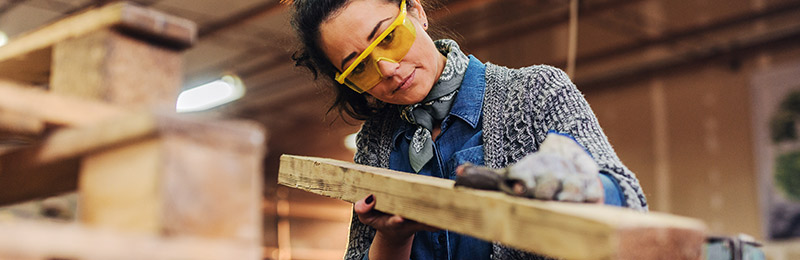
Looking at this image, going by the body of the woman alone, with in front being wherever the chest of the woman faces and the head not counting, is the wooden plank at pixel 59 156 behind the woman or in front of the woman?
in front

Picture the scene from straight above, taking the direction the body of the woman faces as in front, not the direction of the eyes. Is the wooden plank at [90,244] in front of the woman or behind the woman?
in front

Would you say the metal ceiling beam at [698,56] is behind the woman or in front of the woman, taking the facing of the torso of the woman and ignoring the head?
behind

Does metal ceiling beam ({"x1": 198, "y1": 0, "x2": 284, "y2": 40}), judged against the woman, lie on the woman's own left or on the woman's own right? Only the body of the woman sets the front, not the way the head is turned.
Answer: on the woman's own right

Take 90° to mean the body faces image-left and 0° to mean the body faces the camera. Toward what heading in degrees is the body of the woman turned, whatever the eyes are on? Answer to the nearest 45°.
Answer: approximately 45°

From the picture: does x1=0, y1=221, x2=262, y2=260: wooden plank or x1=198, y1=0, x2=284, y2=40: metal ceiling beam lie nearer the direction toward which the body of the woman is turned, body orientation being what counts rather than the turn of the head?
the wooden plank

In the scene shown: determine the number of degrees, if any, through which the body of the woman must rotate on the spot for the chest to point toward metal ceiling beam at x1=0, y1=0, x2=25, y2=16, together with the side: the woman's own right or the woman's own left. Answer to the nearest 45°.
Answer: approximately 90° to the woman's own right

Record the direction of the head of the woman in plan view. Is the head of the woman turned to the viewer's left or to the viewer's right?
to the viewer's left

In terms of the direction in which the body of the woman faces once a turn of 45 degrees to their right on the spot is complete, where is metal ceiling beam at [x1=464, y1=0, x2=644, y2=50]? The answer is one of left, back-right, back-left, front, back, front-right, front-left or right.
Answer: right
